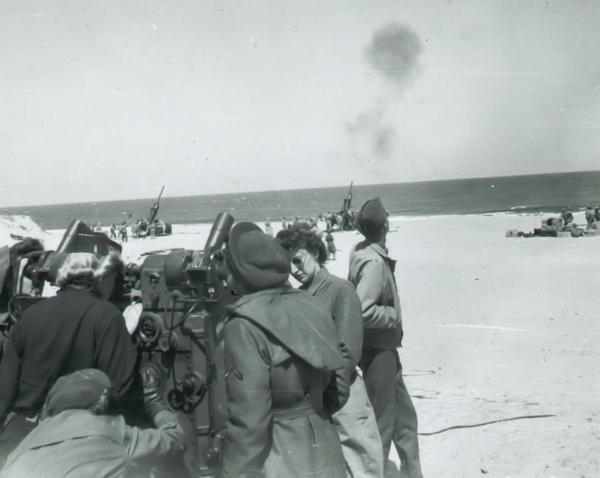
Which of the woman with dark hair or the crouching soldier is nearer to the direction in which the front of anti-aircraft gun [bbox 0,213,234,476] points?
the woman with dark hair

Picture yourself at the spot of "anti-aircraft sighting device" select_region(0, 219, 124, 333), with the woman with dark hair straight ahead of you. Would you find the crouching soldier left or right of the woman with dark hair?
right

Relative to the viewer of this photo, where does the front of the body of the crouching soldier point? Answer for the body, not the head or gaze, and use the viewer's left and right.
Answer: facing away from the viewer and to the right of the viewer

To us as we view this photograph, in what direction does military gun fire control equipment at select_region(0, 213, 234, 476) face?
facing away from the viewer and to the right of the viewer

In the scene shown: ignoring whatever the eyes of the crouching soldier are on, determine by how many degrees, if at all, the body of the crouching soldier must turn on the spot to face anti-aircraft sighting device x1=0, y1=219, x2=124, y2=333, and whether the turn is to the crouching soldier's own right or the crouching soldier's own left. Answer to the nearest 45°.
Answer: approximately 45° to the crouching soldier's own left

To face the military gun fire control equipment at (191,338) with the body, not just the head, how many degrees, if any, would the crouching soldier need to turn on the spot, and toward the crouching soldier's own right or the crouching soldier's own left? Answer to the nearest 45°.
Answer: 0° — they already face it

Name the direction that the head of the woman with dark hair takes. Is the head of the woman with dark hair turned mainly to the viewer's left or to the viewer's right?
to the viewer's left
